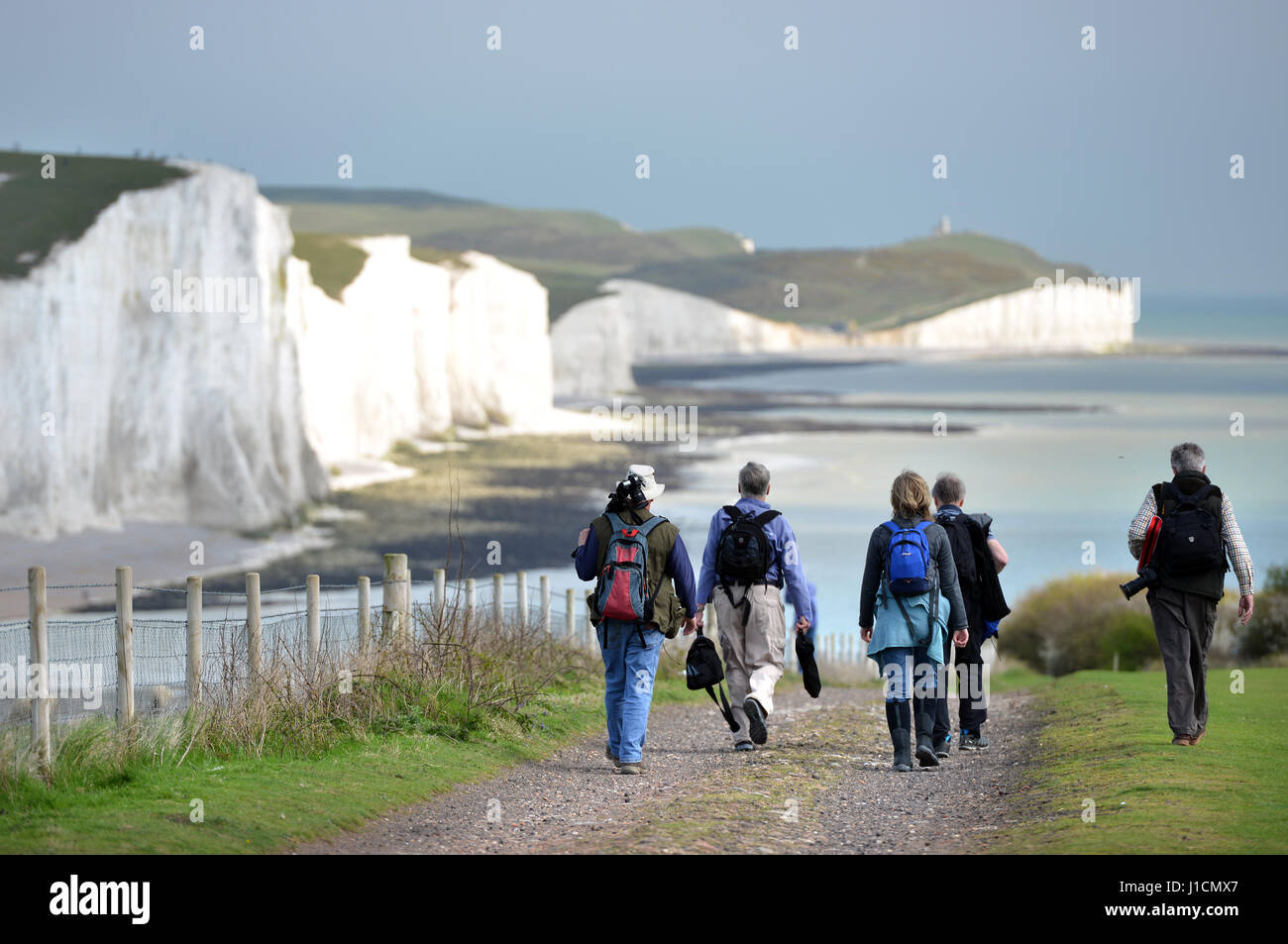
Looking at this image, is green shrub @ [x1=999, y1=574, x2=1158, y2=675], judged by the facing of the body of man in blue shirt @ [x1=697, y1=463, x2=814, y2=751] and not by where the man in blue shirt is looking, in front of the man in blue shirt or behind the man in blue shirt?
in front

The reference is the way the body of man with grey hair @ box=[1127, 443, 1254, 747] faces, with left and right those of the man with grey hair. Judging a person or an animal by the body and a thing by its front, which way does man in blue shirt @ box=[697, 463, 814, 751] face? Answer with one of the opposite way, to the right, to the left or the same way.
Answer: the same way

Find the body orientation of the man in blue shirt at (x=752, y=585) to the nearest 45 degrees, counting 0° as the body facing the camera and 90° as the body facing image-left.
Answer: approximately 180°

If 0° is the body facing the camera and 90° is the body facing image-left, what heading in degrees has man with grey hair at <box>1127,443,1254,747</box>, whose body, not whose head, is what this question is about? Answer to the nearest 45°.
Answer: approximately 180°

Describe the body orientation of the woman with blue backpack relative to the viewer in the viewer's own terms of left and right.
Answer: facing away from the viewer

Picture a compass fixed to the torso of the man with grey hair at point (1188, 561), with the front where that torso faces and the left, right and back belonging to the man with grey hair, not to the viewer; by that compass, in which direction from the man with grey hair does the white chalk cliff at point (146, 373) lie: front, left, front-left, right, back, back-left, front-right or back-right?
front-left

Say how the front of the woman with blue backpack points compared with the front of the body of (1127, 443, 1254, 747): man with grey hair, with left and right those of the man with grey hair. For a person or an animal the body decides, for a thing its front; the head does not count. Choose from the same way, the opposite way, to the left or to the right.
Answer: the same way

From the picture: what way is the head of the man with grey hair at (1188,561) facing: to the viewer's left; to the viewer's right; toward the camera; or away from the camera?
away from the camera

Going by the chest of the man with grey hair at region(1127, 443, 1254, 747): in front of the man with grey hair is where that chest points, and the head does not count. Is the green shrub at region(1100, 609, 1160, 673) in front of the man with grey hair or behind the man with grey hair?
in front

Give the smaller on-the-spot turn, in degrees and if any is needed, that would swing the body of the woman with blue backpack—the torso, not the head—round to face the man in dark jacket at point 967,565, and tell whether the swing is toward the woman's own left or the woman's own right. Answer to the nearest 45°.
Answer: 0° — they already face them

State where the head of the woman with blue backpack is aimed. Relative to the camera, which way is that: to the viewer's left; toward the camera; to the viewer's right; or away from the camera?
away from the camera

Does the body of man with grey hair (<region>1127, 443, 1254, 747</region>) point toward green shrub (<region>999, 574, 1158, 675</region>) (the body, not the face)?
yes

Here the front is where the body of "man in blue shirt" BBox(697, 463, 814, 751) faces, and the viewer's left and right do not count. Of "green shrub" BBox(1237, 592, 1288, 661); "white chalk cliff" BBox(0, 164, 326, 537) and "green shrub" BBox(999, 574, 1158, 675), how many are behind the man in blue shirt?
0

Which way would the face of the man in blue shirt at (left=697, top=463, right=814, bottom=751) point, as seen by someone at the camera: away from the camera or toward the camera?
away from the camera

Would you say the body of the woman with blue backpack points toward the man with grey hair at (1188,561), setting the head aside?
no
